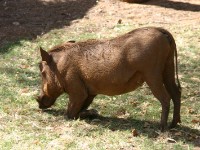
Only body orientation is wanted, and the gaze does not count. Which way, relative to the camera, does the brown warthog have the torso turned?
to the viewer's left
